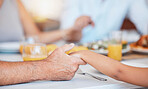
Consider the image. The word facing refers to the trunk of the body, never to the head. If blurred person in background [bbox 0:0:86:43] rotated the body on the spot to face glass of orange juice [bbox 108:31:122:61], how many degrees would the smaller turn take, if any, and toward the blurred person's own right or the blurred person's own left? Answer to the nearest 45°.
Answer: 0° — they already face it

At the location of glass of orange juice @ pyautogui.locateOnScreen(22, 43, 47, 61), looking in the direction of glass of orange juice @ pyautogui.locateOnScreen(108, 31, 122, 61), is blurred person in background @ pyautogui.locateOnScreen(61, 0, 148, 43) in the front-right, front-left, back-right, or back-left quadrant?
front-left

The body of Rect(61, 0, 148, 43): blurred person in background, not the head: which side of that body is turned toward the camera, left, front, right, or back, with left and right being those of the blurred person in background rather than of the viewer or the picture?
front

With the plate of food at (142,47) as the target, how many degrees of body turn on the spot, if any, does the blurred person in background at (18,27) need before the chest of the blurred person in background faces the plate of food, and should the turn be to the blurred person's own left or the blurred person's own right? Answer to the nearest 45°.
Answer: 0° — they already face it

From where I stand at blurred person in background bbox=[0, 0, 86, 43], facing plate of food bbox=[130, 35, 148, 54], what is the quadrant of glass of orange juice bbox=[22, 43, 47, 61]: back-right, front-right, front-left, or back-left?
front-right

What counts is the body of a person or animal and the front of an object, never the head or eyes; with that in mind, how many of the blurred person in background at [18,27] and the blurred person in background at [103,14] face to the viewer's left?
0

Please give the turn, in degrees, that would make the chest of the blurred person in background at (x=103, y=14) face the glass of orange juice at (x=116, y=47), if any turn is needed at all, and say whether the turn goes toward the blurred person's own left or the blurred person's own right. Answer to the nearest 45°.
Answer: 0° — they already face it

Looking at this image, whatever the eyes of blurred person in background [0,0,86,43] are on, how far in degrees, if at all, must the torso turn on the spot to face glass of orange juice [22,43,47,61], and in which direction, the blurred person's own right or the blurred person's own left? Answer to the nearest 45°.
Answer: approximately 45° to the blurred person's own right

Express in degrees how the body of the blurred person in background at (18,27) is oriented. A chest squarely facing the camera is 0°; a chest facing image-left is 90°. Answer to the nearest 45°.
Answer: approximately 315°

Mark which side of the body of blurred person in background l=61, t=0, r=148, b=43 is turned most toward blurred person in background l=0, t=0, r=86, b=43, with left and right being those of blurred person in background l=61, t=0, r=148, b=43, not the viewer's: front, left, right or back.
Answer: right
